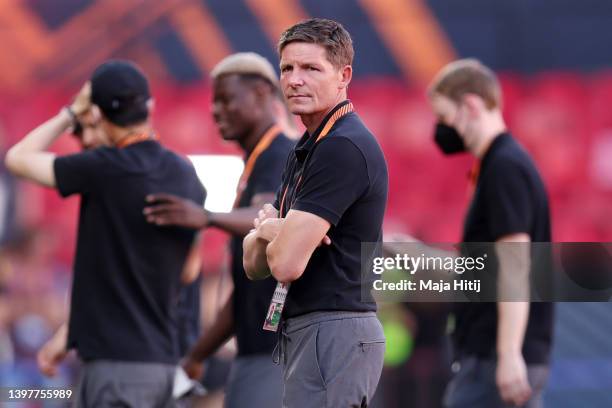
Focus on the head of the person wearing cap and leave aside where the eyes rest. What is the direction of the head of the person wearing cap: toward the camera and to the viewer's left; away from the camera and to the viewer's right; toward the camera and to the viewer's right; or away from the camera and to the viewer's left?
away from the camera and to the viewer's left

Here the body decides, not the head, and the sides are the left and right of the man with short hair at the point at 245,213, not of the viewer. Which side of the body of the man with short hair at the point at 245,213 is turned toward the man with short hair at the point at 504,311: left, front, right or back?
back

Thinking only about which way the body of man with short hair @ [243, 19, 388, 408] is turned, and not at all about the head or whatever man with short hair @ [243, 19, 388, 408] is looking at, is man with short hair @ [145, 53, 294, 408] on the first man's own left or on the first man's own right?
on the first man's own right

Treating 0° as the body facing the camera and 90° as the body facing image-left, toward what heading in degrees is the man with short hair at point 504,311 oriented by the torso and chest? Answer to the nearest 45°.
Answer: approximately 90°

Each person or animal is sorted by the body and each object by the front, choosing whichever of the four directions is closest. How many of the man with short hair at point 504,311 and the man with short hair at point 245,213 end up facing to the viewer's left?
2

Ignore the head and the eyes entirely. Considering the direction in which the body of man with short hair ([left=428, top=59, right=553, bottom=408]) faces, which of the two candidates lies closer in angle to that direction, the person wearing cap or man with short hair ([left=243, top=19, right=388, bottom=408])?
the person wearing cap

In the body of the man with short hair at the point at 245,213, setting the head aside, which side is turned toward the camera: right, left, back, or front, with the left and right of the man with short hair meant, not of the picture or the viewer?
left
